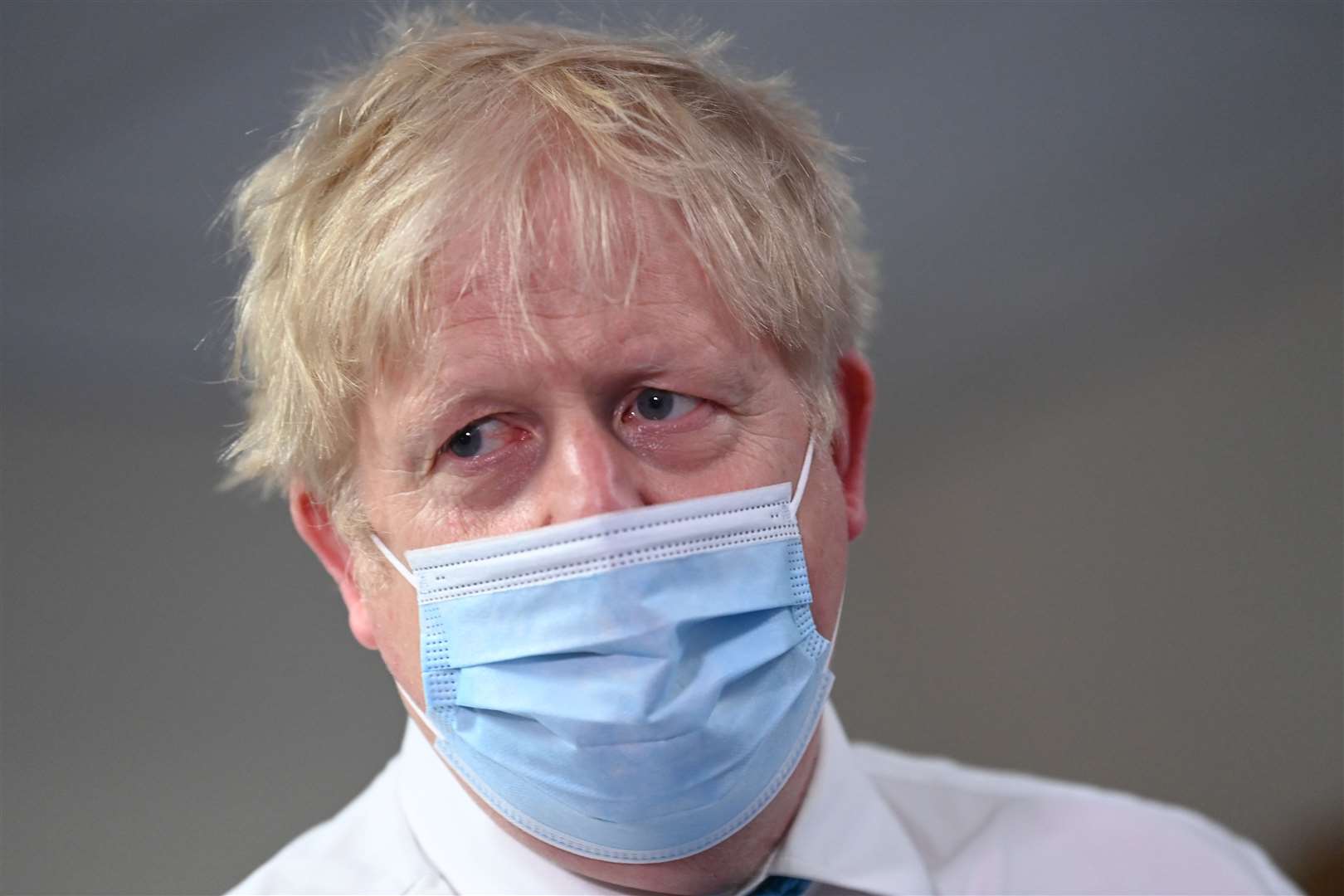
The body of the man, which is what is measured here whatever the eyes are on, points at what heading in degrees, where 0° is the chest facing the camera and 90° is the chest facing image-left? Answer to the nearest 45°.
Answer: approximately 0°
